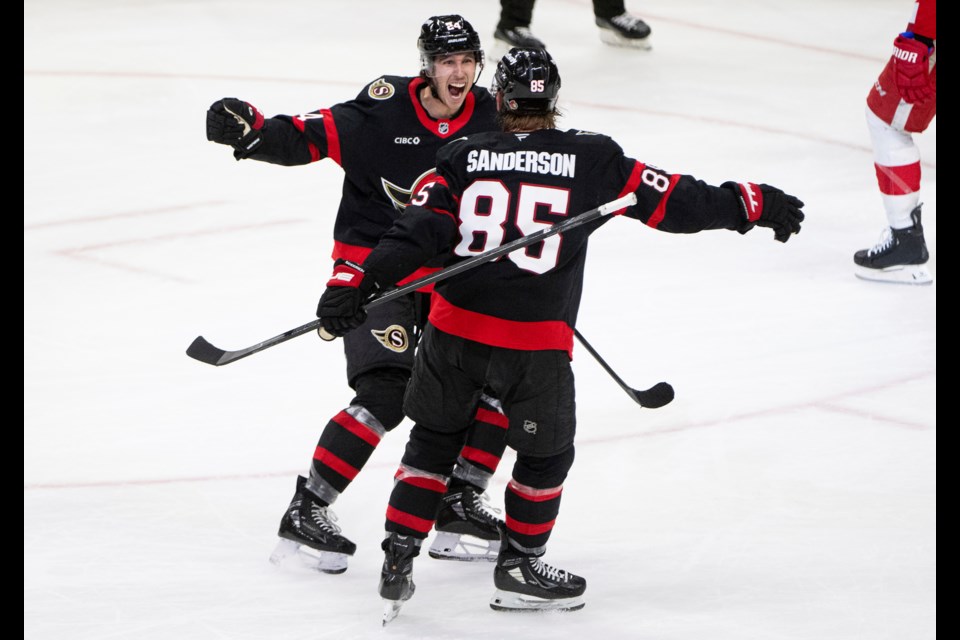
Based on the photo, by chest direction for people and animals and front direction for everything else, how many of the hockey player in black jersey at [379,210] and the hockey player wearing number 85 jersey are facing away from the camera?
1

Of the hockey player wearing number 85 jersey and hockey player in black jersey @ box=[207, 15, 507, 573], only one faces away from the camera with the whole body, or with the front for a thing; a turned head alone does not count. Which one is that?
the hockey player wearing number 85 jersey

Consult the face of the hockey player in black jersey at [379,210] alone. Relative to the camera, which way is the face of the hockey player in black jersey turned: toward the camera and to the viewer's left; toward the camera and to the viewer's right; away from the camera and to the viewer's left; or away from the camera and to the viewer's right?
toward the camera and to the viewer's right

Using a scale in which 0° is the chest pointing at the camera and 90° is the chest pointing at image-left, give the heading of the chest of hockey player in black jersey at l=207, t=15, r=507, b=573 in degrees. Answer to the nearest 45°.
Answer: approximately 315°

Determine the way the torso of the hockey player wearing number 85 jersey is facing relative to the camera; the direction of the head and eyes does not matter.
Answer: away from the camera
